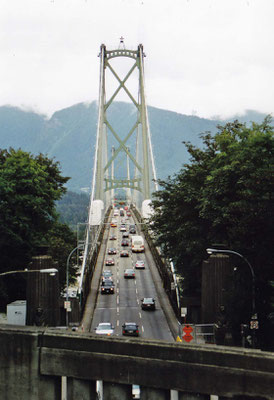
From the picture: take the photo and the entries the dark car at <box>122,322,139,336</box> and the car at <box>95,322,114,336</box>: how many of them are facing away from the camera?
1

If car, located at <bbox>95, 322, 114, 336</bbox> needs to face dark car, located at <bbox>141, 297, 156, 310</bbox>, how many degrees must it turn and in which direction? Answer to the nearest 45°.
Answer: approximately 180°

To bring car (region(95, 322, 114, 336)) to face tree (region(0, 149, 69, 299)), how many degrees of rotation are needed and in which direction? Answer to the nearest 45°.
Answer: approximately 135° to its right

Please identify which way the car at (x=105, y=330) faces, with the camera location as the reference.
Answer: facing the viewer

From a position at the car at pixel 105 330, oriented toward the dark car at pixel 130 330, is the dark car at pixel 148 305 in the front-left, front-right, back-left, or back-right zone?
front-left

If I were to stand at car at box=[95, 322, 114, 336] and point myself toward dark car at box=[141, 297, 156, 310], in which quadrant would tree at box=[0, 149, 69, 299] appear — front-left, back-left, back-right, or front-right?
front-left
